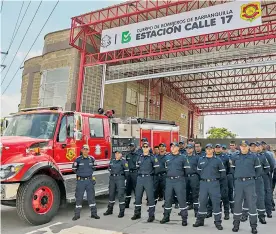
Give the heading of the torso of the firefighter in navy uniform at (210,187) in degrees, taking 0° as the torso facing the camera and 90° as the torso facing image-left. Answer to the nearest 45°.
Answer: approximately 0°

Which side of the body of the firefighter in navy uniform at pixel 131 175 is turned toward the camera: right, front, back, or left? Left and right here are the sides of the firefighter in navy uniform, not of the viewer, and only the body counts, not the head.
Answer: front

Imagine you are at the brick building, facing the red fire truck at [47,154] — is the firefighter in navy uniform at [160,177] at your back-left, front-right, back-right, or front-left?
front-left

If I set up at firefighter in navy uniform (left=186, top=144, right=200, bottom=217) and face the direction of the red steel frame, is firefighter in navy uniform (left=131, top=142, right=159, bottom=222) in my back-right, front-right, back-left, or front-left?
back-left

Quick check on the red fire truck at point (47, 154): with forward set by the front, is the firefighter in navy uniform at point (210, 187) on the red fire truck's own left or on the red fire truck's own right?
on the red fire truck's own left

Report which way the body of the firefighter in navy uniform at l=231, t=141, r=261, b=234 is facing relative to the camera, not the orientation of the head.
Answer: toward the camera

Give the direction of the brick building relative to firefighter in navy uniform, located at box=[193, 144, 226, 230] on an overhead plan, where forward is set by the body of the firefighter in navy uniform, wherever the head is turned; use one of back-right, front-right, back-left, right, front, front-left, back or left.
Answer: back-right

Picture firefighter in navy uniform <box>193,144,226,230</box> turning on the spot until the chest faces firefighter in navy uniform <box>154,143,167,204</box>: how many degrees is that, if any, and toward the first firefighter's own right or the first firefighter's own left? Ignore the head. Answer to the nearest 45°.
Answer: approximately 135° to the first firefighter's own right

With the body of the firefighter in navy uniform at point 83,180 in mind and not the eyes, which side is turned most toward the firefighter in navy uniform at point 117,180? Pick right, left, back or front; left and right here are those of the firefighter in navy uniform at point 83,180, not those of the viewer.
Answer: left

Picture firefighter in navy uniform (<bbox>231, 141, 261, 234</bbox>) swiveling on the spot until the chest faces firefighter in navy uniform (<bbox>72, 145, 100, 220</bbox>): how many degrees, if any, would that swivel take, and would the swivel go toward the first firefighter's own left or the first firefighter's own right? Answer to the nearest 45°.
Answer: approximately 90° to the first firefighter's own right

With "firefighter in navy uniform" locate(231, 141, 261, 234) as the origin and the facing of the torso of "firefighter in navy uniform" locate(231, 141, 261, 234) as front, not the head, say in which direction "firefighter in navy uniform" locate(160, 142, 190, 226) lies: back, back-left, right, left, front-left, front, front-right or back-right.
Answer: right
